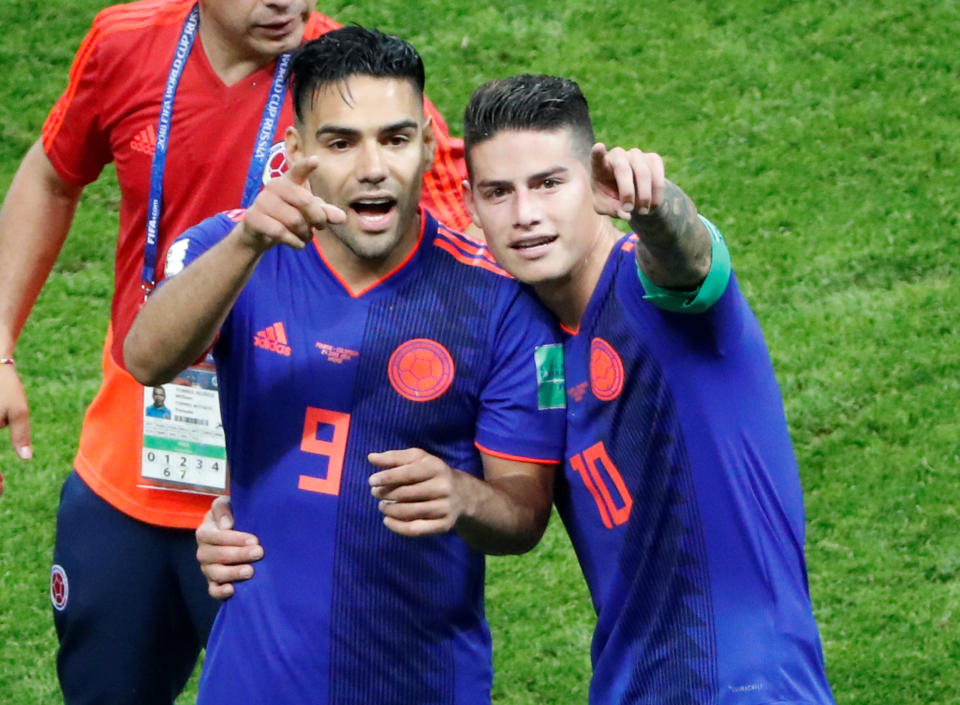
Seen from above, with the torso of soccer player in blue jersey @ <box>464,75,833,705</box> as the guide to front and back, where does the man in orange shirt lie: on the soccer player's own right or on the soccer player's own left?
on the soccer player's own right

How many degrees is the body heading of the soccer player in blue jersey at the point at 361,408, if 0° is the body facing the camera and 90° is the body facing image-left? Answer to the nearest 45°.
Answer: approximately 0°

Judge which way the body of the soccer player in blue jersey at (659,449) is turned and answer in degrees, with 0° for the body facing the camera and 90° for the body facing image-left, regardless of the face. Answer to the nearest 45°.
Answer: approximately 45°

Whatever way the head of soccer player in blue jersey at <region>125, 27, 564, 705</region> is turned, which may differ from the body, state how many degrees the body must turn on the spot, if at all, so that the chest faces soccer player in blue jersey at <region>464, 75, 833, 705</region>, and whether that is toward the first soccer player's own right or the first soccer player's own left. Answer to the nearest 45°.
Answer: approximately 90° to the first soccer player's own left

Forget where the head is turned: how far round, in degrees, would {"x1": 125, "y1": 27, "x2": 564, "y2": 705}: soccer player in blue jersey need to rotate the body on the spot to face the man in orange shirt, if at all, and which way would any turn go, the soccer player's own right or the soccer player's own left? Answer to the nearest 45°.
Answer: approximately 135° to the soccer player's own right

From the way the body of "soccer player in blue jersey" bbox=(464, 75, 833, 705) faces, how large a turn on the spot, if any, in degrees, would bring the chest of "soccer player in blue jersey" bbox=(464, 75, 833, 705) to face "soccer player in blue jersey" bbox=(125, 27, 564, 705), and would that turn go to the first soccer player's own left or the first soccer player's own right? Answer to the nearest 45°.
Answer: approximately 45° to the first soccer player's own right
